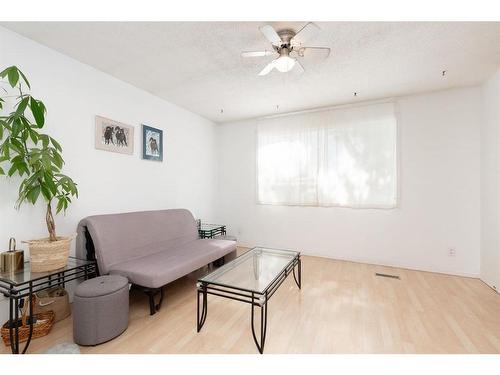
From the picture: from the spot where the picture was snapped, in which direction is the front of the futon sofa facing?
facing the viewer and to the right of the viewer

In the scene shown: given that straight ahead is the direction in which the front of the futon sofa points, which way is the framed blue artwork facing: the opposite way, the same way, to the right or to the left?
the same way

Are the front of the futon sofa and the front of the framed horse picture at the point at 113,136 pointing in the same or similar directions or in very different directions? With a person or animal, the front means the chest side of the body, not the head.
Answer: same or similar directions

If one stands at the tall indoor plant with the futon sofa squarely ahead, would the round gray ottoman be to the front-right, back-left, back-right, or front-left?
front-right

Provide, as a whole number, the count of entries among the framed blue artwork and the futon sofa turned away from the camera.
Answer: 0

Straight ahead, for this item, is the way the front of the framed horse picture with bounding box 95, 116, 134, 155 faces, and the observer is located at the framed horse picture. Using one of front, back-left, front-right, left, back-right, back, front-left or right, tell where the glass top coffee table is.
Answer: front

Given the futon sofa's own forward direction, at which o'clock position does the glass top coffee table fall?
The glass top coffee table is roughly at 12 o'clock from the futon sofa.

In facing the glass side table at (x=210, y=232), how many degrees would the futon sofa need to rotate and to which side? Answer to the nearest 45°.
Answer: approximately 90° to its left

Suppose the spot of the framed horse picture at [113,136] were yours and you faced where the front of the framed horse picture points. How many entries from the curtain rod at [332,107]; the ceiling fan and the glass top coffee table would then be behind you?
0

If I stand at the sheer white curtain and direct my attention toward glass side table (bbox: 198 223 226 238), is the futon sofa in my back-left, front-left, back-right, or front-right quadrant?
front-left

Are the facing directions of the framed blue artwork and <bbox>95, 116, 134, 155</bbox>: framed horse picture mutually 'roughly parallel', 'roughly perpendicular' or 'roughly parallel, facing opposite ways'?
roughly parallel

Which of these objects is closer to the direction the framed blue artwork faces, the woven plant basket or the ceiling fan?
the ceiling fan

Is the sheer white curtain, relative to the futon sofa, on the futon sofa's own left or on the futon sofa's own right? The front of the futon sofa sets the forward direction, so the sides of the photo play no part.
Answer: on the futon sofa's own left
